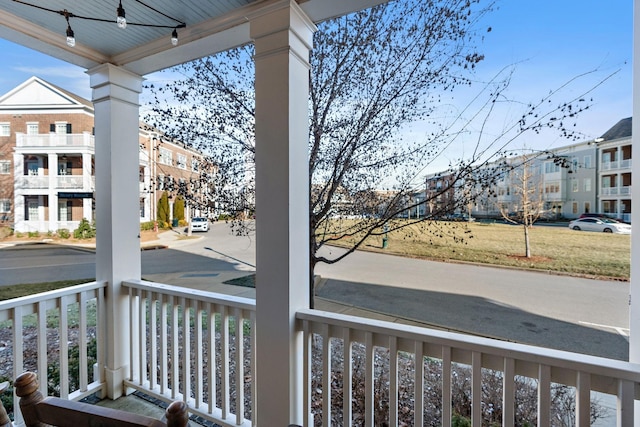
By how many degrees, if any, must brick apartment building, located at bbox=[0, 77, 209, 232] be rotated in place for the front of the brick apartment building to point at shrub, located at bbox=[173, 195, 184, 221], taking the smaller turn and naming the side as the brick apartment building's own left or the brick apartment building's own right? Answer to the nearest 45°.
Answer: approximately 90° to the brick apartment building's own left

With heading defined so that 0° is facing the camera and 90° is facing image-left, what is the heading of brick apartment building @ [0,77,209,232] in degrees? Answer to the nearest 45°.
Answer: approximately 0°

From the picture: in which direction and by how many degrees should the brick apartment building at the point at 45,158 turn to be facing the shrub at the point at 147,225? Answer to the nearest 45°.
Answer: approximately 90° to its left

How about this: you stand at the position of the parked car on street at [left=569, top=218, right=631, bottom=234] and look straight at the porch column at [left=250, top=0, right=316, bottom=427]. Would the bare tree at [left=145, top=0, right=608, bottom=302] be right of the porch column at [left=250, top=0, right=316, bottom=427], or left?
right

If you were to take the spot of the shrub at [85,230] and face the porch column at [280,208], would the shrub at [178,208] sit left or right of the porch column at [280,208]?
left

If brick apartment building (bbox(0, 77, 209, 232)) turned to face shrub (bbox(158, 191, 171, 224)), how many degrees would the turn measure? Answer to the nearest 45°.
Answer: approximately 90° to its left

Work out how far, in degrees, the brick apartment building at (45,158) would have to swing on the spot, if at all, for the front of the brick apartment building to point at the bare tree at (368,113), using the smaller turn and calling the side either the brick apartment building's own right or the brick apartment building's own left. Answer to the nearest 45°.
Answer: approximately 45° to the brick apartment building's own left
